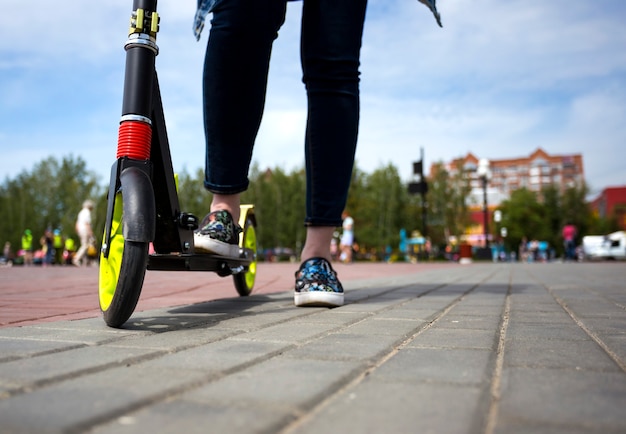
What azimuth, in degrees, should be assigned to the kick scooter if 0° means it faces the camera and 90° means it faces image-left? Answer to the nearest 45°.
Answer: approximately 45°

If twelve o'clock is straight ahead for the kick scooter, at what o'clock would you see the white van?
The white van is roughly at 6 o'clock from the kick scooter.
